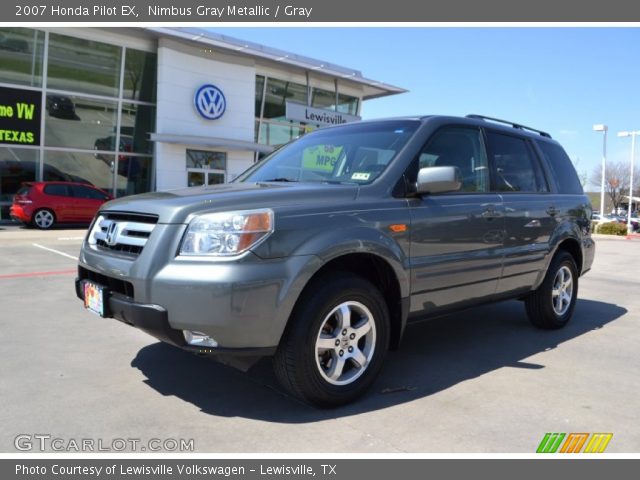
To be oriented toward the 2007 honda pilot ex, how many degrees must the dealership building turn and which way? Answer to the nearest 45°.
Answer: approximately 45° to its right

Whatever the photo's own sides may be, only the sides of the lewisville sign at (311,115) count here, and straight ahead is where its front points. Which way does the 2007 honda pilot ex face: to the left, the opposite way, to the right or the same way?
to the right

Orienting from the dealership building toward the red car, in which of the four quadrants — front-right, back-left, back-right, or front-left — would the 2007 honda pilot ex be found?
front-left

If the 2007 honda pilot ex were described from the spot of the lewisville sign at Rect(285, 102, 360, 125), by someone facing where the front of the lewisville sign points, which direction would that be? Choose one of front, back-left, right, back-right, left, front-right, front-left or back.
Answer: front-right

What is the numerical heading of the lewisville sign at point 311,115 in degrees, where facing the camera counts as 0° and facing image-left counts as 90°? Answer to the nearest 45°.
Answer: approximately 315°

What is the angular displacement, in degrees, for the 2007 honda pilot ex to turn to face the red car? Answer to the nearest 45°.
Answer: approximately 90° to its right

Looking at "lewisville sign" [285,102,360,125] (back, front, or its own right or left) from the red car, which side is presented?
right

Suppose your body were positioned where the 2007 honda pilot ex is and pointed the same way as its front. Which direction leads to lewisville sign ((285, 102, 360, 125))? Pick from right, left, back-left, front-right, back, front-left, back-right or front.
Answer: back-right

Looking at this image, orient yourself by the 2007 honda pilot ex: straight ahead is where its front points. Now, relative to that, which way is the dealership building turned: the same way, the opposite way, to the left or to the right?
to the left

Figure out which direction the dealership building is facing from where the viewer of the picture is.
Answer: facing the viewer and to the right of the viewer

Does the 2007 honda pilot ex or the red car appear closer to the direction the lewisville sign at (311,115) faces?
the 2007 honda pilot ex

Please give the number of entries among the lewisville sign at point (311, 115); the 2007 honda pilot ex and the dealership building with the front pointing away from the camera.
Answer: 0
